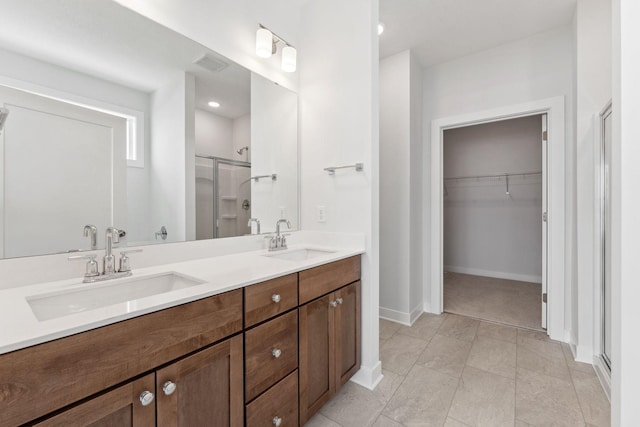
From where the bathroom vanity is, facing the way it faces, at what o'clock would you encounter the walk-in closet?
The walk-in closet is roughly at 10 o'clock from the bathroom vanity.

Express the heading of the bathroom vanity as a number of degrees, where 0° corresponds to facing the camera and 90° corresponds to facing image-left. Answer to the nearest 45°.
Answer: approximately 315°

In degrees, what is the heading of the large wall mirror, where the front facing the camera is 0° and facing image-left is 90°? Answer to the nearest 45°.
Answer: approximately 315°
